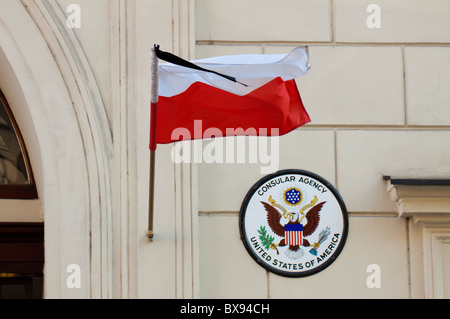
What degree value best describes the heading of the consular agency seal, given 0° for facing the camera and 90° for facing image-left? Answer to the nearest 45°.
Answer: approximately 0°
